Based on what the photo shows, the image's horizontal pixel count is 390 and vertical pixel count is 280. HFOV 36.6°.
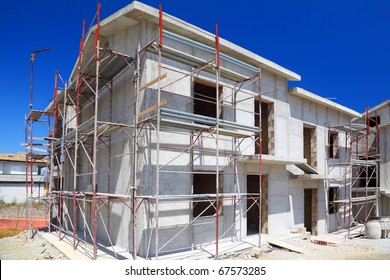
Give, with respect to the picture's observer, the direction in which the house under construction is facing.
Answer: facing the viewer and to the right of the viewer
